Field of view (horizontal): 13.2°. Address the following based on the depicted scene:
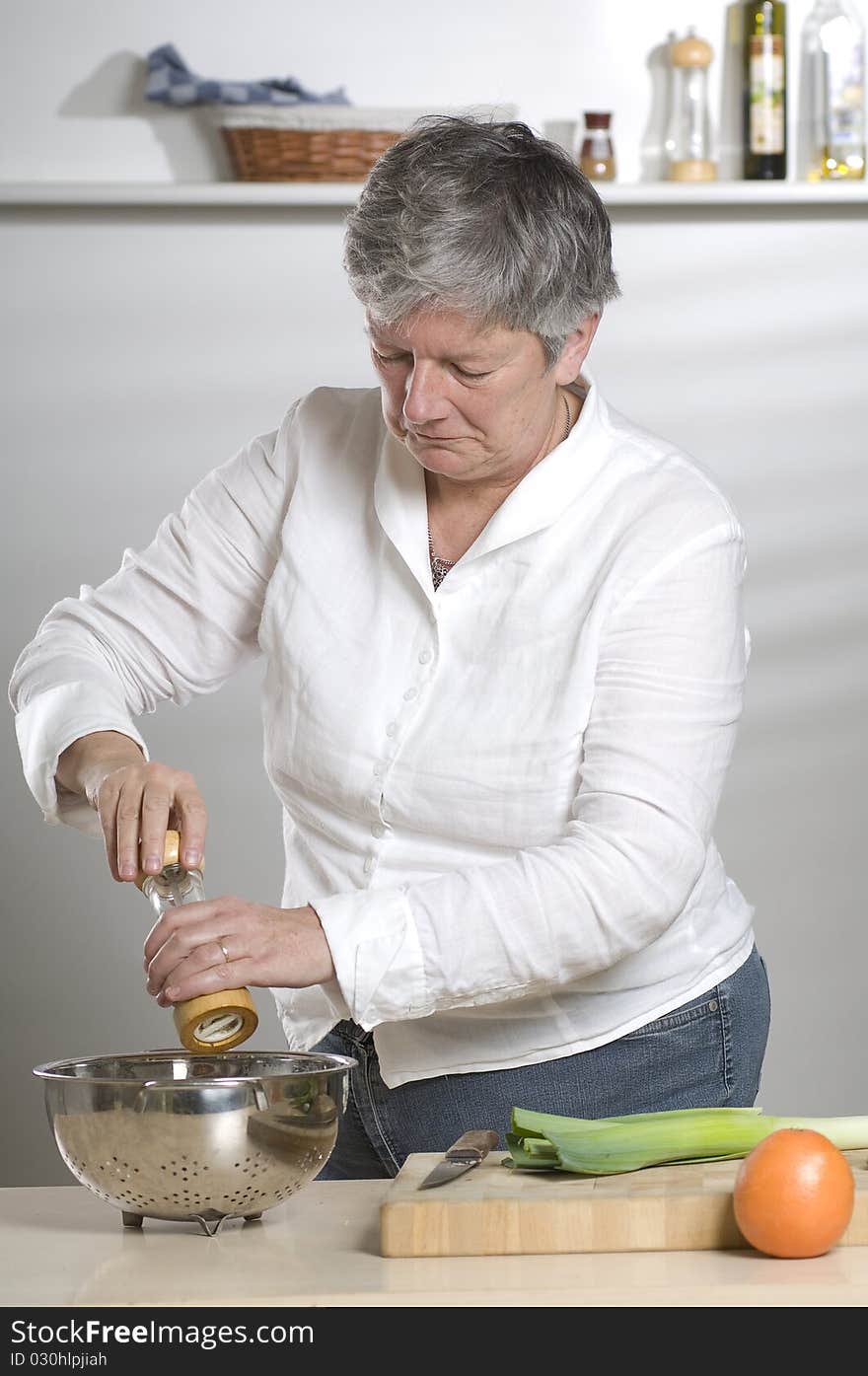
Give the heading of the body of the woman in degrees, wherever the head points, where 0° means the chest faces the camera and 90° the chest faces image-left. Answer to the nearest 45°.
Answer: approximately 45°

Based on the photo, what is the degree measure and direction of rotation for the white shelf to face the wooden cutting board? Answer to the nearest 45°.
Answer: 0° — it already faces it

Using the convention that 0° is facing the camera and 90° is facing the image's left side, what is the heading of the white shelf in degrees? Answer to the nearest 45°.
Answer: approximately 0°
